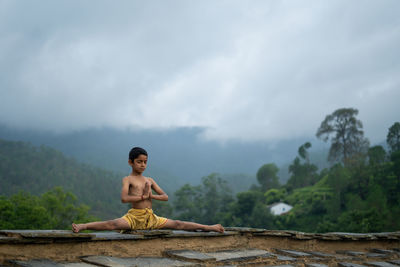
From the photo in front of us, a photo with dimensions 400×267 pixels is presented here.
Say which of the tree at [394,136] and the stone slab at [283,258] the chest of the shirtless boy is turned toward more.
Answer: the stone slab

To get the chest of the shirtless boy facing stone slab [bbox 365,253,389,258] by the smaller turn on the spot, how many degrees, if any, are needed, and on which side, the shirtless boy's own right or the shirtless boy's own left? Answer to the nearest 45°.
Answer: approximately 45° to the shirtless boy's own left

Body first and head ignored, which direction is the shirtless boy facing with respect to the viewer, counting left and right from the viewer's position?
facing the viewer and to the right of the viewer

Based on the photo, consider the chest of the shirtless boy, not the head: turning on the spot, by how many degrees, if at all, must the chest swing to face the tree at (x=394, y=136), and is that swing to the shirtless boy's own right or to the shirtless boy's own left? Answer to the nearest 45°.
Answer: approximately 90° to the shirtless boy's own left

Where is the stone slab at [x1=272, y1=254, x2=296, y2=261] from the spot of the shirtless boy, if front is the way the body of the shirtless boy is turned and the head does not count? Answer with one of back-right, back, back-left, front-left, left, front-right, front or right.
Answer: front-left
